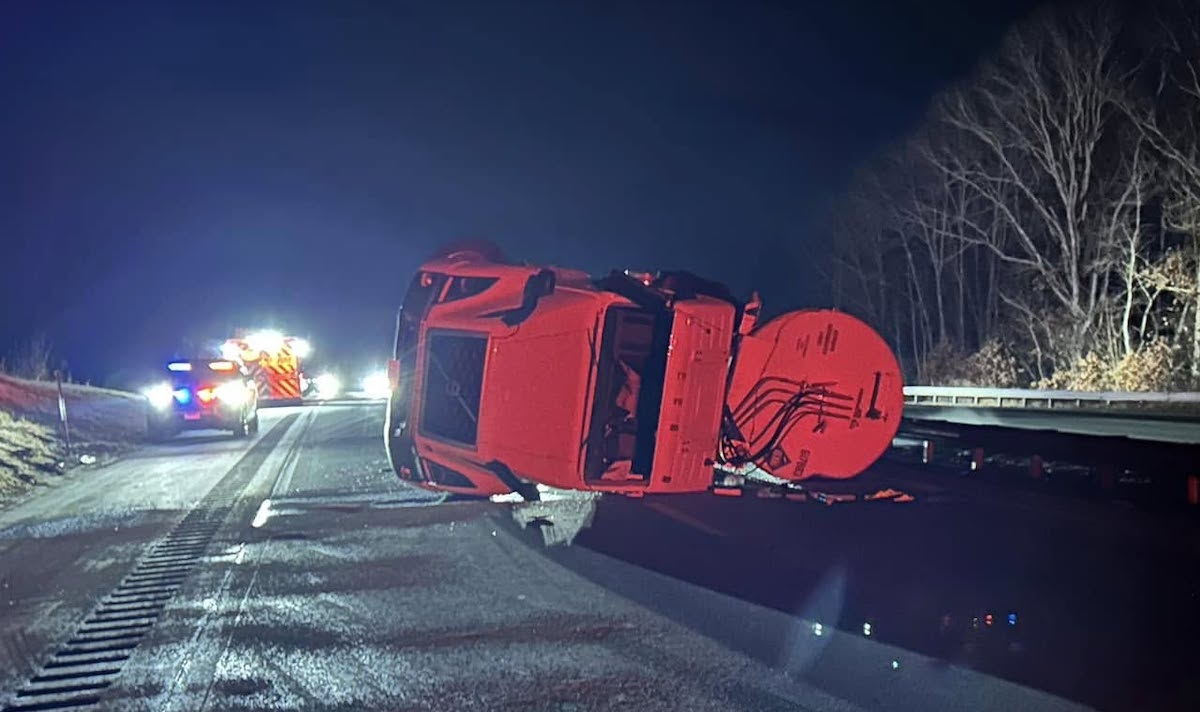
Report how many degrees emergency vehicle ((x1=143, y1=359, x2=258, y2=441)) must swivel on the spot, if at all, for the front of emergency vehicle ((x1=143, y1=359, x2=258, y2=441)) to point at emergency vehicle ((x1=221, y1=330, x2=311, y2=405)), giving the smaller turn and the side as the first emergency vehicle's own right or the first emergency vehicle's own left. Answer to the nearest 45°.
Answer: approximately 180°

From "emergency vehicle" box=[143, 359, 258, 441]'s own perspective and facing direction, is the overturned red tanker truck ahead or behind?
ahead

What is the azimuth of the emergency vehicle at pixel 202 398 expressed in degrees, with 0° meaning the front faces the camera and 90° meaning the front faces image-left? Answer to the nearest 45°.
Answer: approximately 0°

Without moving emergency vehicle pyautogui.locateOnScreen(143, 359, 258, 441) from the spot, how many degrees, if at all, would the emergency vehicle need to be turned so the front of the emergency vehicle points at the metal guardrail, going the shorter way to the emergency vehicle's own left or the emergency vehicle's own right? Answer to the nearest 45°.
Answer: approximately 90° to the emergency vehicle's own left
